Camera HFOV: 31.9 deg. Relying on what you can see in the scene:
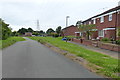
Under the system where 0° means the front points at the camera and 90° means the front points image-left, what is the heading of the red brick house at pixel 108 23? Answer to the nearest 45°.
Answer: approximately 45°
